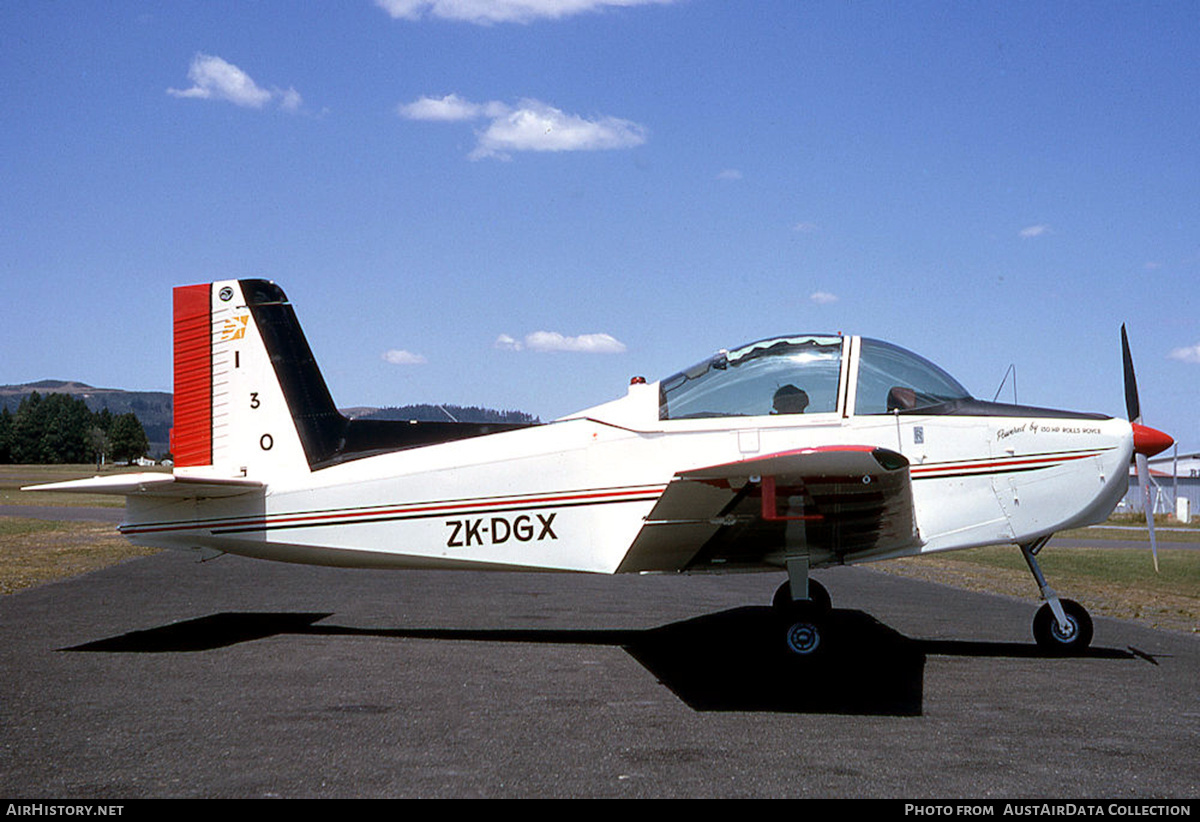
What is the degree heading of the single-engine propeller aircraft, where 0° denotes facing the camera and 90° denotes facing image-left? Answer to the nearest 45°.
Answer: approximately 270°
